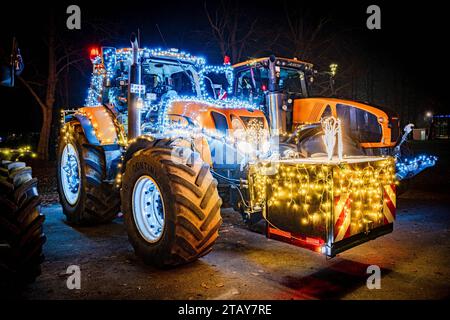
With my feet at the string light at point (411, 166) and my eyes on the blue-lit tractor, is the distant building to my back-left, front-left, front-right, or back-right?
back-right

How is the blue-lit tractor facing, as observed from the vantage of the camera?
facing the viewer and to the right of the viewer

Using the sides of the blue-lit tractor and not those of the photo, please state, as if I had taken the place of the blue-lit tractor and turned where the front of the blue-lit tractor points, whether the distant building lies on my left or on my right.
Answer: on my left

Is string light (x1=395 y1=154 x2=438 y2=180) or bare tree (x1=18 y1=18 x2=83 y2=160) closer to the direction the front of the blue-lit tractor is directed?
the string light

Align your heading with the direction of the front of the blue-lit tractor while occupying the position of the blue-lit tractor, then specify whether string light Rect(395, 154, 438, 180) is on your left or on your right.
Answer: on your left

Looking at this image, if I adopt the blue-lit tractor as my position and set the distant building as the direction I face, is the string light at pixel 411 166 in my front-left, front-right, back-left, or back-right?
front-right

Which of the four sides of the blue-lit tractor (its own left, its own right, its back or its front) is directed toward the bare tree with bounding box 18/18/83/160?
back
